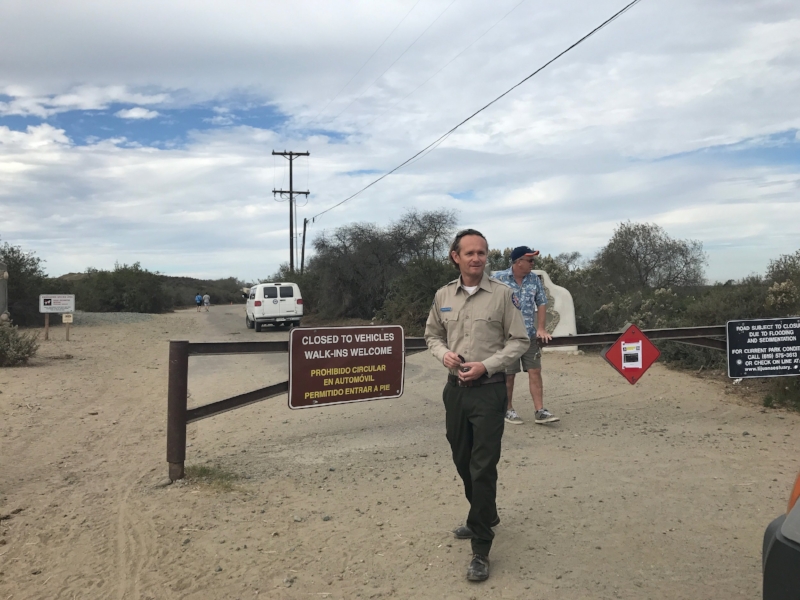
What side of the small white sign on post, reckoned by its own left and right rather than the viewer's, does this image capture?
front

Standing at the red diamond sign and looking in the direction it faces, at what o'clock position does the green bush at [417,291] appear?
The green bush is roughly at 5 o'clock from the red diamond sign.

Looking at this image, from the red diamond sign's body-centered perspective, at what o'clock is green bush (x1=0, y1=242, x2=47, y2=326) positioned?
The green bush is roughly at 4 o'clock from the red diamond sign.

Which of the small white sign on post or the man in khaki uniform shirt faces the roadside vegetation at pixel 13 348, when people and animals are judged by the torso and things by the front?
the small white sign on post

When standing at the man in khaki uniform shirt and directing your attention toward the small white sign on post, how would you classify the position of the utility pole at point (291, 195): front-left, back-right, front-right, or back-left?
front-right

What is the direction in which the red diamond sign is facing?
toward the camera

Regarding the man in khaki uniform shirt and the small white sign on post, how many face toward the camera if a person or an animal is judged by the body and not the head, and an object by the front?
2

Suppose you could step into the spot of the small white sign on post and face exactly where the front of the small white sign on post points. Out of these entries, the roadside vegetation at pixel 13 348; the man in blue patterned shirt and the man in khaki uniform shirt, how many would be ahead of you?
3

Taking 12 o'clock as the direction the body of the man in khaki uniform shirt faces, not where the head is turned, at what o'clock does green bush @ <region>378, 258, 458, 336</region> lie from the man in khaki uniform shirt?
The green bush is roughly at 6 o'clock from the man in khaki uniform shirt.

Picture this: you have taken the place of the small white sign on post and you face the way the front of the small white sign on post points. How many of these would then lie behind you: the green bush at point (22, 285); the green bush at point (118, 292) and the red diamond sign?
2

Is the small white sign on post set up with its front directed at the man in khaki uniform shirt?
yes

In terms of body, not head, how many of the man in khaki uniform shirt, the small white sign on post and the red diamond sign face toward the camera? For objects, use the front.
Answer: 3
